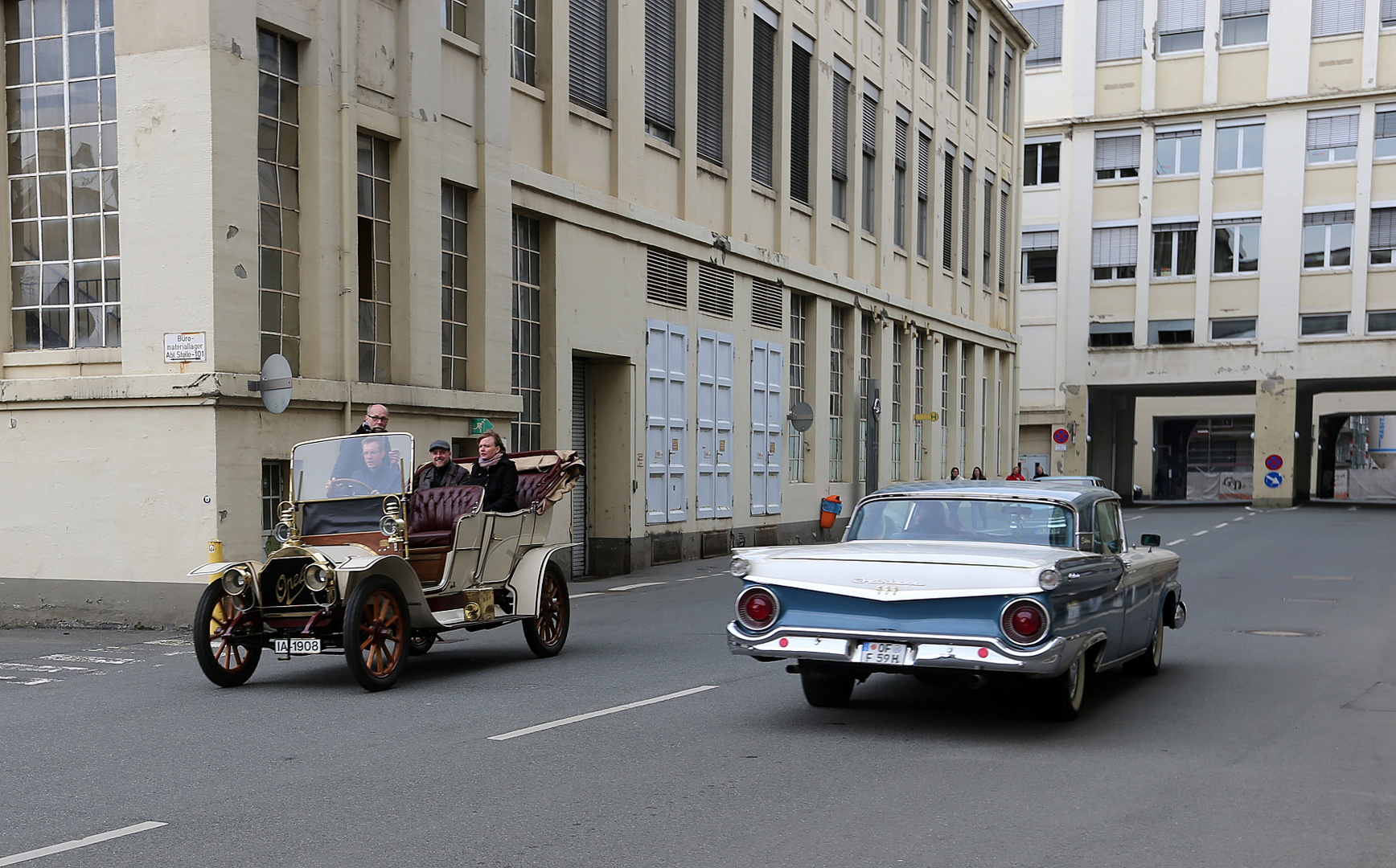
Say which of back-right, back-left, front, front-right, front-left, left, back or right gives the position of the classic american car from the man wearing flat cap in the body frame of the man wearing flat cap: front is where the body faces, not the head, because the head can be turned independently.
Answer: left

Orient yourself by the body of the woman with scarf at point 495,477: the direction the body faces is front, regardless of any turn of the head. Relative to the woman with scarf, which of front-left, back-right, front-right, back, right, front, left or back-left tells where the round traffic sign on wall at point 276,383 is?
right

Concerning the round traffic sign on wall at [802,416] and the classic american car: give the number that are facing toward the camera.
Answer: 0

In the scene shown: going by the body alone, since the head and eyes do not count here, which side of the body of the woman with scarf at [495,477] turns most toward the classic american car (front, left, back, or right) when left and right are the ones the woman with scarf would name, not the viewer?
left

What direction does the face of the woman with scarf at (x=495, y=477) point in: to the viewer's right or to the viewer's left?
to the viewer's left

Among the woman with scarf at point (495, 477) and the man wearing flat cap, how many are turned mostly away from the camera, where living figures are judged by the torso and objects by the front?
0

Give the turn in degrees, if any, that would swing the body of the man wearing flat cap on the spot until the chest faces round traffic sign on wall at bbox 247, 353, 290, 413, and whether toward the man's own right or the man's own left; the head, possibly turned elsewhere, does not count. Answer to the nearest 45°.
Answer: approximately 90° to the man's own right

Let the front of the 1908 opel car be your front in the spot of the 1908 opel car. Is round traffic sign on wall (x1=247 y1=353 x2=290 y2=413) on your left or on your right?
on your right

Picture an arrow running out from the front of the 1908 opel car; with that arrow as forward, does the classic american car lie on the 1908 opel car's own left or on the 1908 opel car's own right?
on the 1908 opel car's own left

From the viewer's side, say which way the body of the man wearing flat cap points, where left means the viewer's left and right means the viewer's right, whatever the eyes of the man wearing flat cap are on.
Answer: facing the viewer and to the left of the viewer

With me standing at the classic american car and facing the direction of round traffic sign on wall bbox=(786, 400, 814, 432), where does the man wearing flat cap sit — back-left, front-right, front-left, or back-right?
front-left

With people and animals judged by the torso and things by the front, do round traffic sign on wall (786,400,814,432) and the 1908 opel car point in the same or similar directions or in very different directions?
very different directions
